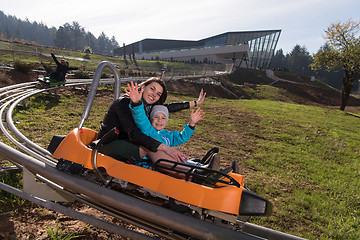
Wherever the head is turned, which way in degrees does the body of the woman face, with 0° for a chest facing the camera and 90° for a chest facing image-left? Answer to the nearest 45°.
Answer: approximately 315°

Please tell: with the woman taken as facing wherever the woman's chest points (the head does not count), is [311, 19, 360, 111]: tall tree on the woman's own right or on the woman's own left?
on the woman's own left
